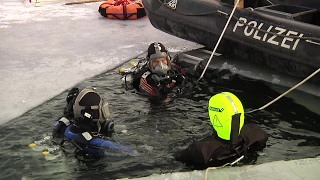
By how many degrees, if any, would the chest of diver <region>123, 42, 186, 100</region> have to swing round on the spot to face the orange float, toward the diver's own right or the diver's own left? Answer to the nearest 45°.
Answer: approximately 135° to the diver's own left

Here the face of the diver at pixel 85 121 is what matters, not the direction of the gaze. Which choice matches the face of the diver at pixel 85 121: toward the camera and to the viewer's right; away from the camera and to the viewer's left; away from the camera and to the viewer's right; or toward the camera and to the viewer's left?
away from the camera and to the viewer's right

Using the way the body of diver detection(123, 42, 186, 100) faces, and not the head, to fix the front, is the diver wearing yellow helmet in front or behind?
in front

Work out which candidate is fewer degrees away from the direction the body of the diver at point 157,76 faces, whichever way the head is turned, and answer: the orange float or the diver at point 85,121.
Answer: the diver

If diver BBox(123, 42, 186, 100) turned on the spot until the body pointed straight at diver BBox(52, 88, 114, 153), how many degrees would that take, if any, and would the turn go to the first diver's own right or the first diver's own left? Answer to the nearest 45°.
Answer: approximately 90° to the first diver's own right

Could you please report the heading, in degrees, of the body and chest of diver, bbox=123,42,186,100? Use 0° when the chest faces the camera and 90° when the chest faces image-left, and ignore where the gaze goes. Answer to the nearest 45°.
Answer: approximately 315°

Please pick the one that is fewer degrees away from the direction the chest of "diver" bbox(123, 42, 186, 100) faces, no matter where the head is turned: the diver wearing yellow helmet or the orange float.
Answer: the diver wearing yellow helmet

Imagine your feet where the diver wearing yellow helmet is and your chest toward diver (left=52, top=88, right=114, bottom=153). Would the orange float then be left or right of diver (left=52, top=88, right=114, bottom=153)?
right
